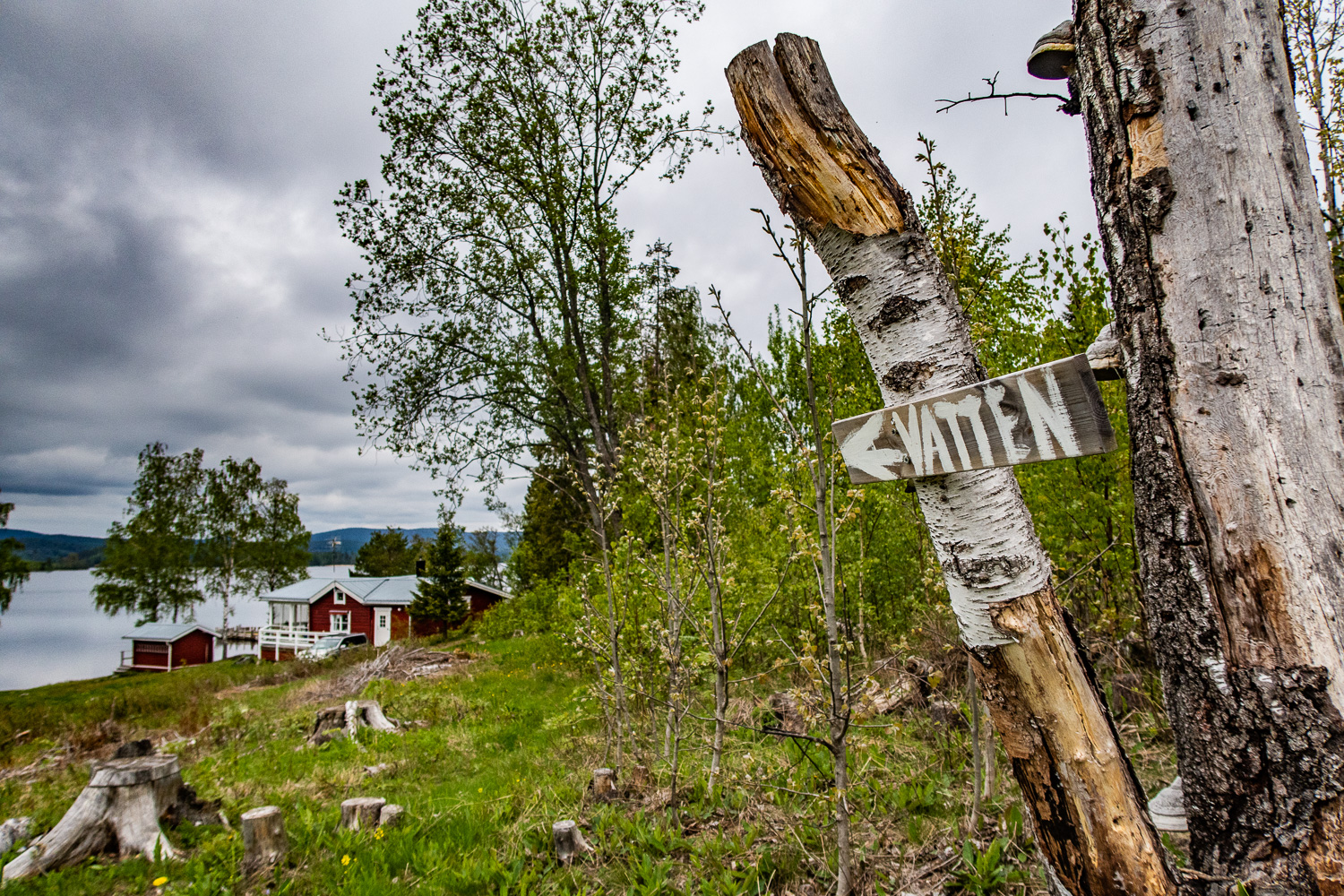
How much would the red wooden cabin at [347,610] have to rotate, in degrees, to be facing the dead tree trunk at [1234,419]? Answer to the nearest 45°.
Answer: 0° — it already faces it

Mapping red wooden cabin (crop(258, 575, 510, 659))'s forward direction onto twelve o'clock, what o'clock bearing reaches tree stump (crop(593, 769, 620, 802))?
The tree stump is roughly at 12 o'clock from the red wooden cabin.

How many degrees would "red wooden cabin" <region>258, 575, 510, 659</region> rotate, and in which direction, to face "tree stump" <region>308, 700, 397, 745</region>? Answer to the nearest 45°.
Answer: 0° — it already faces it

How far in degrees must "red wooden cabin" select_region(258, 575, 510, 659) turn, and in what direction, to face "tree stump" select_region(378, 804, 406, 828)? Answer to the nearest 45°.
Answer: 0° — it already faces it
